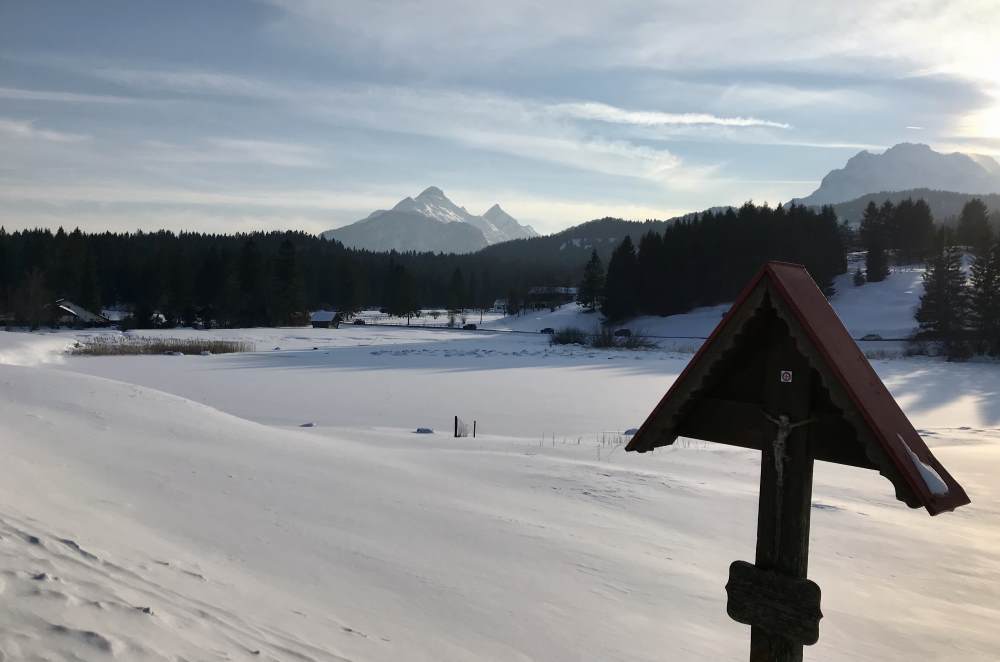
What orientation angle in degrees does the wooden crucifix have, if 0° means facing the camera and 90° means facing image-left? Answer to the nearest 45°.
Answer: approximately 45°
